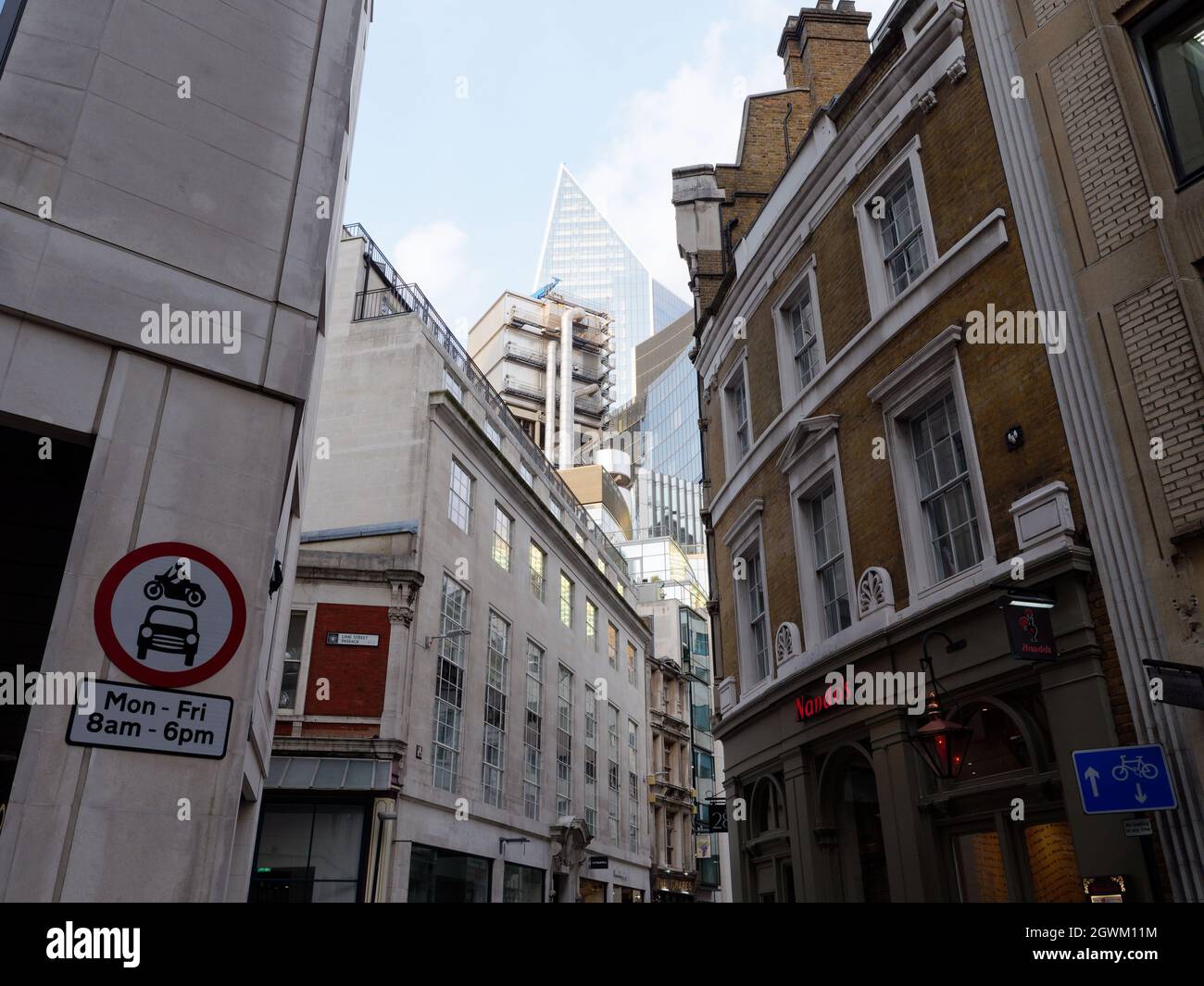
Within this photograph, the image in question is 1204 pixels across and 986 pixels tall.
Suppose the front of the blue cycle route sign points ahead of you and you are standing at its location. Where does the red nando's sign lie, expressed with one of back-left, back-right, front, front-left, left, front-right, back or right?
back-right

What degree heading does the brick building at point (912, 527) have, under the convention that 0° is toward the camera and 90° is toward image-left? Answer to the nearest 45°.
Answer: approximately 45°

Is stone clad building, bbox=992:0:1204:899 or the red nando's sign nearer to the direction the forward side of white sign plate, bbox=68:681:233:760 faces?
the stone clad building

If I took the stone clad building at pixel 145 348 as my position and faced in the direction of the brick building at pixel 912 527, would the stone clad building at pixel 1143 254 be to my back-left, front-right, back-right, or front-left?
front-right

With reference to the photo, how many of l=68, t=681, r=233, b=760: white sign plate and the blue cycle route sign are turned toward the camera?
2

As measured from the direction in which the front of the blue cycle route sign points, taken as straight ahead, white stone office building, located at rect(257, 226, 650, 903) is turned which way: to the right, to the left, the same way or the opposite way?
to the left

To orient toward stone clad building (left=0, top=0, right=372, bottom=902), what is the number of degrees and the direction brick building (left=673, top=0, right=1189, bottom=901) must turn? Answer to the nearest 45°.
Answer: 0° — it already faces it

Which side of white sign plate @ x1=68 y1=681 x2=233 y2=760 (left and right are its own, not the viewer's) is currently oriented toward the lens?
front

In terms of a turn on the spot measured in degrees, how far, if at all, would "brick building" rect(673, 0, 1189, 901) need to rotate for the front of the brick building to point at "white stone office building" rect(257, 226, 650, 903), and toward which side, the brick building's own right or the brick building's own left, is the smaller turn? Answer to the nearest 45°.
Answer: approximately 90° to the brick building's own right

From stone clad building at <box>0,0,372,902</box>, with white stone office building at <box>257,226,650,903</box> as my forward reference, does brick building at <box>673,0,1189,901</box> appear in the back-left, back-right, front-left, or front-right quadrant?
front-right

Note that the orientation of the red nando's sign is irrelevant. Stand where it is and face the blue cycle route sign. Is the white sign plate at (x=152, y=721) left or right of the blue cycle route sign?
right

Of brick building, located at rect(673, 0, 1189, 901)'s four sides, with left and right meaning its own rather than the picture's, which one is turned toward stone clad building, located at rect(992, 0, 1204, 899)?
left

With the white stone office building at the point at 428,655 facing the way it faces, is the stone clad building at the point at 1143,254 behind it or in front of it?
in front

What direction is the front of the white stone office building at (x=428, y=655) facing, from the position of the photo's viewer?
facing the viewer and to the right of the viewer

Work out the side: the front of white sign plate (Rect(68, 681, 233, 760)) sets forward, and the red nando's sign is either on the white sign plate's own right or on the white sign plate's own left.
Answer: on the white sign plate's own left

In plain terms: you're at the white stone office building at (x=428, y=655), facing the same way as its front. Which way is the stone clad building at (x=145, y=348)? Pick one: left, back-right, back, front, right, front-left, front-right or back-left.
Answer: front-right

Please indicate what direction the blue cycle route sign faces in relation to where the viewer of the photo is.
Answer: facing the viewer
